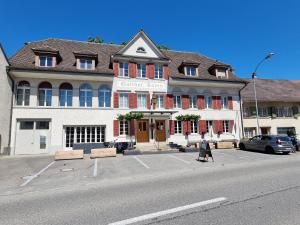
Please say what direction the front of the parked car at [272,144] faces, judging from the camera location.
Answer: facing away from the viewer and to the left of the viewer

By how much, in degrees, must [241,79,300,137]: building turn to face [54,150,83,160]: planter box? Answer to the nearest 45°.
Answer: approximately 45° to its right

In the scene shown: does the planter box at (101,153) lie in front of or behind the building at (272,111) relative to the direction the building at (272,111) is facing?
in front

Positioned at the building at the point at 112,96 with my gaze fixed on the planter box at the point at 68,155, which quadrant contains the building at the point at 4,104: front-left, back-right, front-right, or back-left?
front-right

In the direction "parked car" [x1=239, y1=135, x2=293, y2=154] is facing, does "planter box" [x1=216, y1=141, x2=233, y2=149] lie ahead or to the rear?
ahead

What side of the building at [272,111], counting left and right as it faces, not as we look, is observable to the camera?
front

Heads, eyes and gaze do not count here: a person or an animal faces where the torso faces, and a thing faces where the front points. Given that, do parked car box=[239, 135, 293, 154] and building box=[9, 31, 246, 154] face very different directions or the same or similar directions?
very different directions

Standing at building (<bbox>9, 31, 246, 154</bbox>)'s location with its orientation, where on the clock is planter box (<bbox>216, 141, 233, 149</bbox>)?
The planter box is roughly at 9 o'clock from the building.

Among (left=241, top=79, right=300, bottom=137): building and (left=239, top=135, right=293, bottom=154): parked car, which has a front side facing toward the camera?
the building

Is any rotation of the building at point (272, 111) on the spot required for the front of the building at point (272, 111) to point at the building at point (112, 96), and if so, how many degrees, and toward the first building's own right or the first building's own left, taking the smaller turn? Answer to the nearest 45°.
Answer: approximately 45° to the first building's own right

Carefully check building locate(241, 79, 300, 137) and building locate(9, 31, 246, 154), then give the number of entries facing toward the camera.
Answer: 2

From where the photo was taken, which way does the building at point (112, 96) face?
toward the camera

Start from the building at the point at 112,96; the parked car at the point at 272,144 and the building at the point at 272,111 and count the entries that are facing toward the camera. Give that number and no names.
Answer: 2
